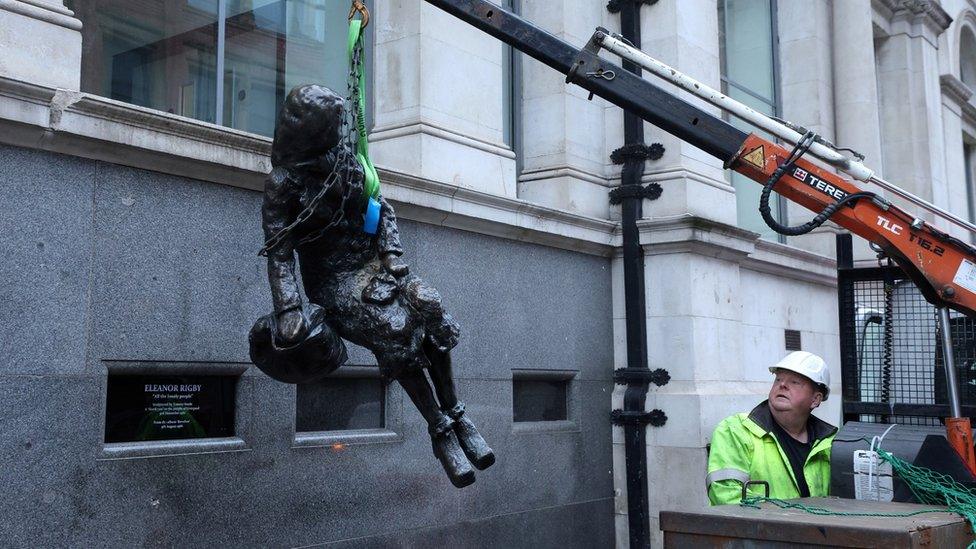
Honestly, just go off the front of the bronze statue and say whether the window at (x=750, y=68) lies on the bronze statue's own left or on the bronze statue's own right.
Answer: on the bronze statue's own left

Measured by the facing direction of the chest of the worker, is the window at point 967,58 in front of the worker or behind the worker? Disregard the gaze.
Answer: behind

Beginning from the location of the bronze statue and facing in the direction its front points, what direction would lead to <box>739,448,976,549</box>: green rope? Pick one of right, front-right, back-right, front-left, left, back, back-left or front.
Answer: front-left

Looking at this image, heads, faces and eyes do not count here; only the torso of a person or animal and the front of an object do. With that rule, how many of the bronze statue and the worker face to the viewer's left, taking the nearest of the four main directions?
0

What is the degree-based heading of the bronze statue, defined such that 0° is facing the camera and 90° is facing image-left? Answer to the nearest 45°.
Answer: approximately 315°

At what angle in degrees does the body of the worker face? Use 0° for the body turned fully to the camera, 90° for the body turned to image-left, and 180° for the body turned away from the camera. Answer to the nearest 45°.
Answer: approximately 0°

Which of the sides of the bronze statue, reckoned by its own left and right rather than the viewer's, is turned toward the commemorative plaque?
back

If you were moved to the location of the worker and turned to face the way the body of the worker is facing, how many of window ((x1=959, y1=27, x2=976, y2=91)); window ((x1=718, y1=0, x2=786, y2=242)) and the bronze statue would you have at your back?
2

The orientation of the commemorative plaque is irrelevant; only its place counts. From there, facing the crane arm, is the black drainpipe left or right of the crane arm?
left

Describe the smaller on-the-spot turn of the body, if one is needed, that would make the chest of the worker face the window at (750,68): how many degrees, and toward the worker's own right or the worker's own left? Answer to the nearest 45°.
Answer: approximately 180°
